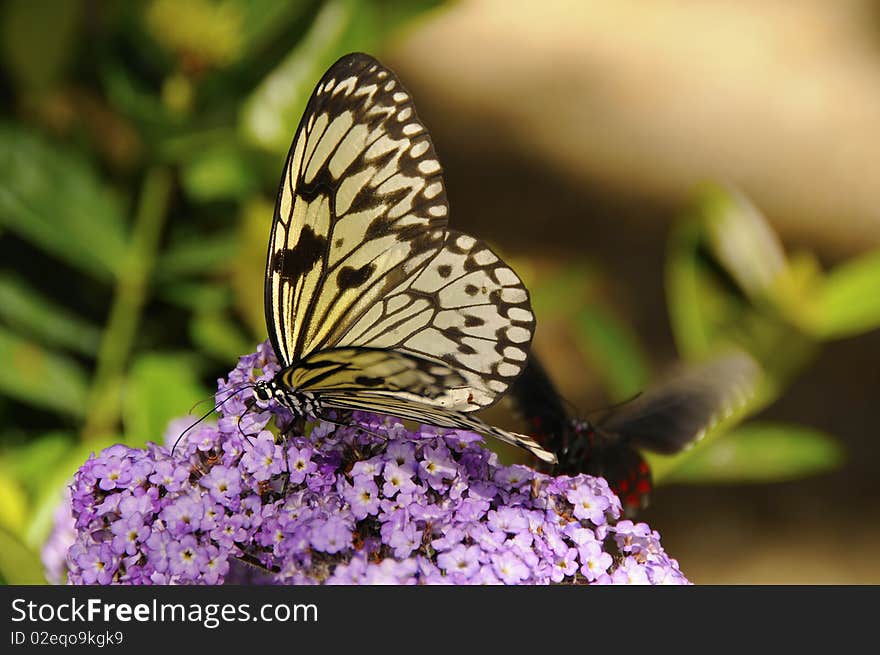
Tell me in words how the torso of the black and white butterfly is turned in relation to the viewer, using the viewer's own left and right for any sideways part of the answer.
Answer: facing to the left of the viewer

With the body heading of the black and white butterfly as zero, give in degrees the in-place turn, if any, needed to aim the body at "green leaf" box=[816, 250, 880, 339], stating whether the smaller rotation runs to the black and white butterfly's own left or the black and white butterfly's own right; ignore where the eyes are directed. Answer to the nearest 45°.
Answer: approximately 135° to the black and white butterfly's own right

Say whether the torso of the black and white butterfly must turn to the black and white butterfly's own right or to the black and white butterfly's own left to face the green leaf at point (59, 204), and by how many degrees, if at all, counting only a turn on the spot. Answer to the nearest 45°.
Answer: approximately 45° to the black and white butterfly's own right

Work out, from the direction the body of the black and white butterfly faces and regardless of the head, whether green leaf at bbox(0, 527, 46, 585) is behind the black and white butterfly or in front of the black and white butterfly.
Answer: in front

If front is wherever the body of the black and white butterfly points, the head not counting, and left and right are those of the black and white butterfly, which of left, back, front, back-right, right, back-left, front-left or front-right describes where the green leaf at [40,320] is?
front-right

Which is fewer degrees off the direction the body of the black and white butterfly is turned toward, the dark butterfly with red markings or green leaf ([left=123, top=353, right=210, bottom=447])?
the green leaf

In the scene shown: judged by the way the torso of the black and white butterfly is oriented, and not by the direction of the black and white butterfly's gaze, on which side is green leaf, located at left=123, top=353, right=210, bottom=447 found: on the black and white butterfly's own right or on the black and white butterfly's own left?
on the black and white butterfly's own right
